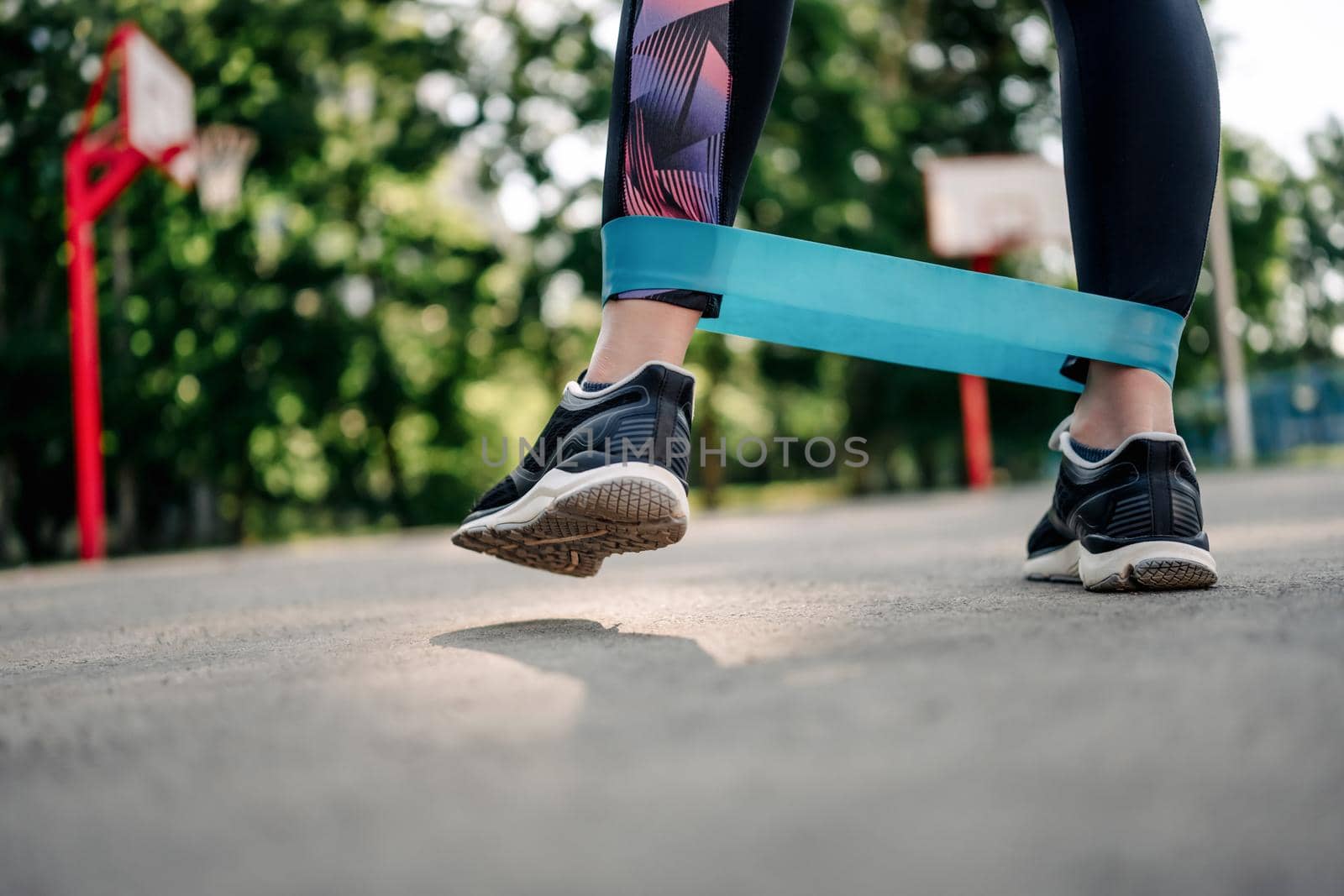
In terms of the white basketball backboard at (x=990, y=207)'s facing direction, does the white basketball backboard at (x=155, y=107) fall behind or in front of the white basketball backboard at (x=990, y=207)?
in front

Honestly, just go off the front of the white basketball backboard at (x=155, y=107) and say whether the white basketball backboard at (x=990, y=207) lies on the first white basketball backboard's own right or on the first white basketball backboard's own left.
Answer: on the first white basketball backboard's own left

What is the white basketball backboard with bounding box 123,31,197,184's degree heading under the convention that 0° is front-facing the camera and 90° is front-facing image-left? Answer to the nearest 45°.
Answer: approximately 315°

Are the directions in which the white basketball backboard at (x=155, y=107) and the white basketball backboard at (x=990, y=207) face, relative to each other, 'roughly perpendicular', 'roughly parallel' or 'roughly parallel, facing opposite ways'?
roughly perpendicular
